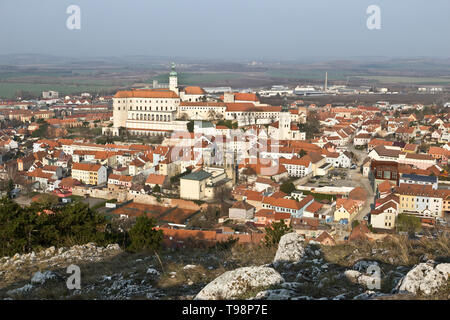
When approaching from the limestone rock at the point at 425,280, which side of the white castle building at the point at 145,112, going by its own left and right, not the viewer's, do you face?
front

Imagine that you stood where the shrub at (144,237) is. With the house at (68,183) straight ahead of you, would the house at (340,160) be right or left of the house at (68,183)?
right

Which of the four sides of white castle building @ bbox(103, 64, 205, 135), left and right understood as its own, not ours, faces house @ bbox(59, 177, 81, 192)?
front

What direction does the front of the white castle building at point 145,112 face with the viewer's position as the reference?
facing the viewer

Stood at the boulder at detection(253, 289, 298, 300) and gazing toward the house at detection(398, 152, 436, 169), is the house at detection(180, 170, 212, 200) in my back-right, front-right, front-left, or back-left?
front-left

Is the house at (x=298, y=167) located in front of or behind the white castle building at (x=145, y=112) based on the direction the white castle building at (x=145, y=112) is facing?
in front

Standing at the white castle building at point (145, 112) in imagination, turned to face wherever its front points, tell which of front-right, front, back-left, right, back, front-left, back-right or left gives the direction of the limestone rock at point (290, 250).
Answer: front

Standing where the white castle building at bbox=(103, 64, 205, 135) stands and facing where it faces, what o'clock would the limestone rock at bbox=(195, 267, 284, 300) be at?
The limestone rock is roughly at 12 o'clock from the white castle building.

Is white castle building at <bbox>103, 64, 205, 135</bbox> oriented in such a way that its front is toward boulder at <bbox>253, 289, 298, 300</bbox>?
yes

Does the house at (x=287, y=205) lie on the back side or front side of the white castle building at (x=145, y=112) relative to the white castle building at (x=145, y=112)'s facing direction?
on the front side

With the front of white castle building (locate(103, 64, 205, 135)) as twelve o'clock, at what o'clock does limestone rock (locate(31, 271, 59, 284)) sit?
The limestone rock is roughly at 12 o'clock from the white castle building.

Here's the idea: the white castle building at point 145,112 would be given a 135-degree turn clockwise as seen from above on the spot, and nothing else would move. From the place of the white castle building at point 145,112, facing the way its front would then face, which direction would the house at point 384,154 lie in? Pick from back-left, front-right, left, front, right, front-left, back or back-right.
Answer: back

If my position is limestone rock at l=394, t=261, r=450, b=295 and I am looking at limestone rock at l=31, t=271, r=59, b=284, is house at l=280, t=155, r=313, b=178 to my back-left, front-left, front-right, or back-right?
front-right

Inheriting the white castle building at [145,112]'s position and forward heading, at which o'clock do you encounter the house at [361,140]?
The house is roughly at 10 o'clock from the white castle building.

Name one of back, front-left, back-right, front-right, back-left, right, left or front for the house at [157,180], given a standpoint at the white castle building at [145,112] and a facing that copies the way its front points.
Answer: front

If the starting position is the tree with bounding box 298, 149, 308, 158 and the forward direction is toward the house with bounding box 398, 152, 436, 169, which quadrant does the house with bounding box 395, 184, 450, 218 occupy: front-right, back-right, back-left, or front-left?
front-right

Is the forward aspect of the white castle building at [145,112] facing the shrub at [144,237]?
yes
